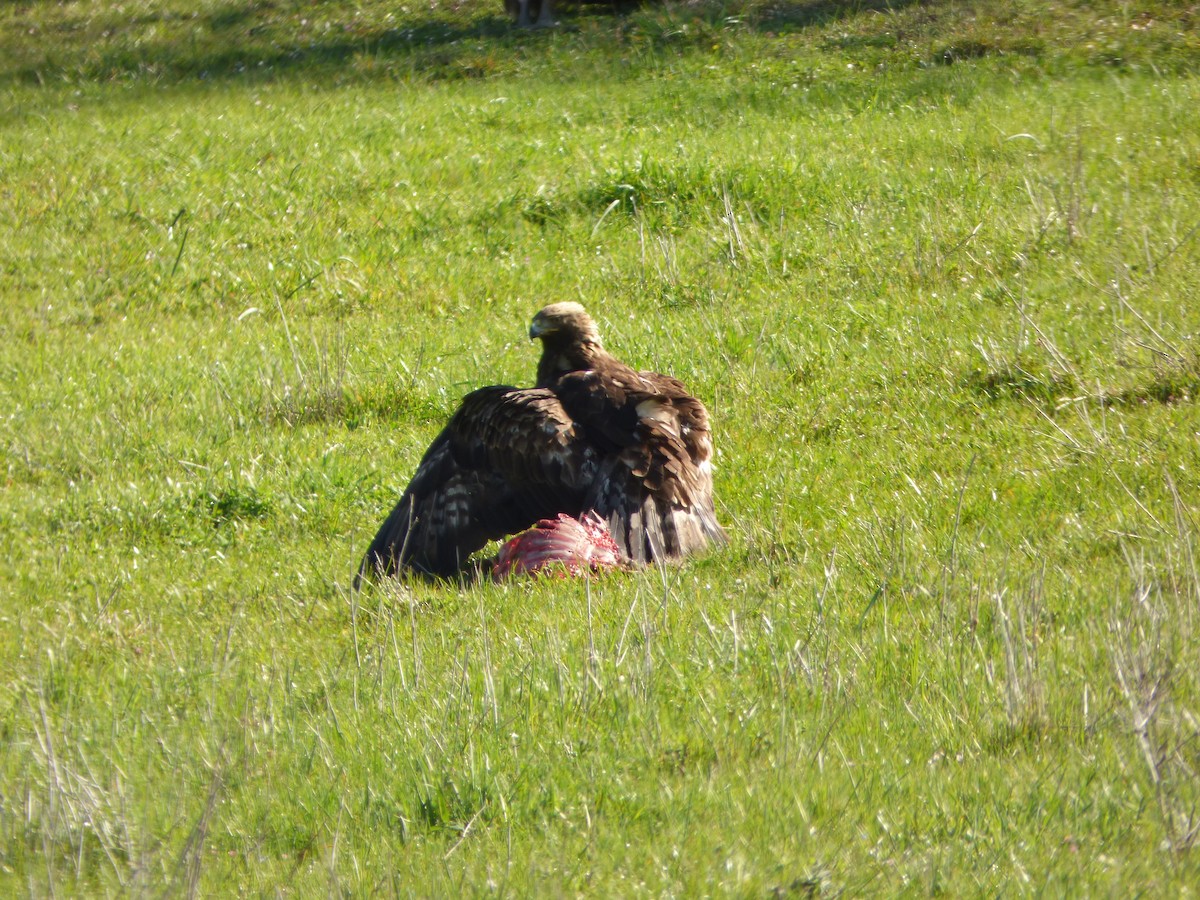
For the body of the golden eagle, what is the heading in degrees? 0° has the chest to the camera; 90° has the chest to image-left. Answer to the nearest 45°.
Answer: approximately 135°
